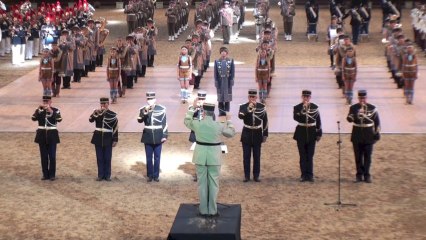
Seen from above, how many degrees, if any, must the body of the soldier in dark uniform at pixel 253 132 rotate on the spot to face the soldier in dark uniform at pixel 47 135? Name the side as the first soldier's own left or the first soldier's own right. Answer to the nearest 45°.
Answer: approximately 90° to the first soldier's own right

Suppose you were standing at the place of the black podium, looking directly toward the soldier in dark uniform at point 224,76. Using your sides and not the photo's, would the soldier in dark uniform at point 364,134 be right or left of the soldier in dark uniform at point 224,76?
right

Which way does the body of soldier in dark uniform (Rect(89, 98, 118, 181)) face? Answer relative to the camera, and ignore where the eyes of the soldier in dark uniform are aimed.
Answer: toward the camera

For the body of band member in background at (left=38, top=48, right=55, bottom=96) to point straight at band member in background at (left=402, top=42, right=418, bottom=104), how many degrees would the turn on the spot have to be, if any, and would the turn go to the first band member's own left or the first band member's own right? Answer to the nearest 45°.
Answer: approximately 90° to the first band member's own left

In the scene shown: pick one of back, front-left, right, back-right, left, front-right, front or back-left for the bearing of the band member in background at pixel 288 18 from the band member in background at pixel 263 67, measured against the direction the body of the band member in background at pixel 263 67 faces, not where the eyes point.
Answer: back

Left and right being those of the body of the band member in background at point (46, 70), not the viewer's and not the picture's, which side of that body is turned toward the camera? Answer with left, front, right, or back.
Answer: front

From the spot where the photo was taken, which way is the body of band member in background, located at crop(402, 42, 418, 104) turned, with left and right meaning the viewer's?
facing the viewer

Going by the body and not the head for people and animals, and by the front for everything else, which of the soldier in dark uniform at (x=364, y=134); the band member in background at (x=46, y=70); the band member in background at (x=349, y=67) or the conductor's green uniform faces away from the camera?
the conductor's green uniform

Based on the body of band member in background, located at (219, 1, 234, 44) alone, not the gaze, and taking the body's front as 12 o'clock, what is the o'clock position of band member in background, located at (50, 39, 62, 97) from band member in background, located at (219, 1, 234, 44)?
band member in background, located at (50, 39, 62, 97) is roughly at 1 o'clock from band member in background, located at (219, 1, 234, 44).

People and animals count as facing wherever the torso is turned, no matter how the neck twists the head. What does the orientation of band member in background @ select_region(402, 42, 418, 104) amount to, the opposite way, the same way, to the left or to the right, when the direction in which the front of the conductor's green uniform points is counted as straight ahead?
the opposite way

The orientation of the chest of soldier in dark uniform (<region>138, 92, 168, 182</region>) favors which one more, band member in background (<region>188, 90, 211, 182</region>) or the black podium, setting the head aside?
the black podium

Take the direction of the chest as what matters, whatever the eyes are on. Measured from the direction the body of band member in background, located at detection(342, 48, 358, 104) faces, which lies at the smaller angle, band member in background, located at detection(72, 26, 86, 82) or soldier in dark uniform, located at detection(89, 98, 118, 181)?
the soldier in dark uniform

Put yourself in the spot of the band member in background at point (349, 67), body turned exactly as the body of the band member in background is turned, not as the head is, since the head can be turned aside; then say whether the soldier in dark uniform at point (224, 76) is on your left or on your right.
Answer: on your right

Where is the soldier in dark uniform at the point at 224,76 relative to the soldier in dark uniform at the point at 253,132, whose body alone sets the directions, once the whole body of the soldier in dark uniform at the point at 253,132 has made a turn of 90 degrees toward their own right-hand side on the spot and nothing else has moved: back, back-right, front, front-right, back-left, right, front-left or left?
right

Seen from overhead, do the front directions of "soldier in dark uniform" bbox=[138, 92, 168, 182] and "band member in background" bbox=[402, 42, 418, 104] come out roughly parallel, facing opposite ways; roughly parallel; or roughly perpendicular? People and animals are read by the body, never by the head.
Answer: roughly parallel

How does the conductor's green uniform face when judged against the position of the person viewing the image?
facing away from the viewer

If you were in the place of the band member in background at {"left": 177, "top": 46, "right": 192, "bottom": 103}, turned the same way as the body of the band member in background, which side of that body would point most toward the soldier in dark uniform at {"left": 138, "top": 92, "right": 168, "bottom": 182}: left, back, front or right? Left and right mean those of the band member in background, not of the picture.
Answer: front

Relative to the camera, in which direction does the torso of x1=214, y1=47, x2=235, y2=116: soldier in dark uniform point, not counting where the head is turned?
toward the camera

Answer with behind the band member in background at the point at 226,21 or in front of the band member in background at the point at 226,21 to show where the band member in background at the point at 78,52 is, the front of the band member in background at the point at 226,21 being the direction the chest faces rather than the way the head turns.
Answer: in front
